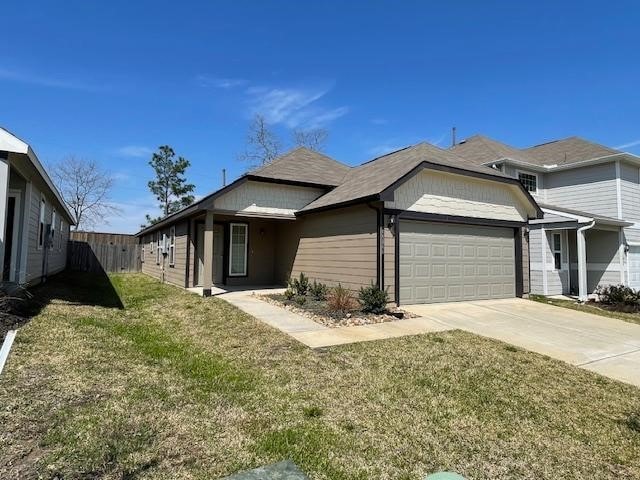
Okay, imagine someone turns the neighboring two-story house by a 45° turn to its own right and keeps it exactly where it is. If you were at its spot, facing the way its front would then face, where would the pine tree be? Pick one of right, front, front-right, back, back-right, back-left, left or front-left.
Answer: right

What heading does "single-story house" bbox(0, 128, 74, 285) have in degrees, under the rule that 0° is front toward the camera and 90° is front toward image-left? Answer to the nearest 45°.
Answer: approximately 0°

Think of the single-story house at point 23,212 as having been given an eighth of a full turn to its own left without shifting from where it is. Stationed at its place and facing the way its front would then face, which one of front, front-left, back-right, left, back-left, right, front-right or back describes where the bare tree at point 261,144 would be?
left

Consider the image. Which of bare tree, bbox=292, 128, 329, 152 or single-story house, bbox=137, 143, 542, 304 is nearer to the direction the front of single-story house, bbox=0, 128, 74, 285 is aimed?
the single-story house

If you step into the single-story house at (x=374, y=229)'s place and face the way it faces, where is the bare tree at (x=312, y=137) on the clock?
The bare tree is roughly at 7 o'clock from the single-story house.

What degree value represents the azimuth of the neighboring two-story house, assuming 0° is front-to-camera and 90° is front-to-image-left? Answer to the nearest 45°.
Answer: approximately 315°

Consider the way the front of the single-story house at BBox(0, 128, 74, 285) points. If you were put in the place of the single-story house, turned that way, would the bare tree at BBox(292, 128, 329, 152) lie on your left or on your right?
on your left

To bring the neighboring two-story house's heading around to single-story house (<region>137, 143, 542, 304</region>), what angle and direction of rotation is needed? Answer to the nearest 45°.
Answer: approximately 90° to its right

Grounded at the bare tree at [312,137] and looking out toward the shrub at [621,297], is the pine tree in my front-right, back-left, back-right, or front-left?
back-right

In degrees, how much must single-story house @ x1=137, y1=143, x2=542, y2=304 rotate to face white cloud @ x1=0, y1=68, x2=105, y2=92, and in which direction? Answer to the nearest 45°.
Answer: approximately 135° to its right

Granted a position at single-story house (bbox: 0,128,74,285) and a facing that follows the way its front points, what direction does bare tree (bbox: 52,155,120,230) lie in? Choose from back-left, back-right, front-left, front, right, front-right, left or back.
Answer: back
